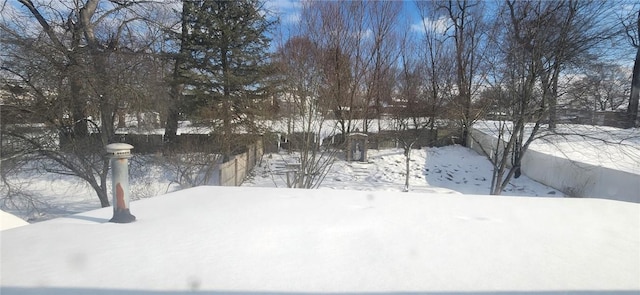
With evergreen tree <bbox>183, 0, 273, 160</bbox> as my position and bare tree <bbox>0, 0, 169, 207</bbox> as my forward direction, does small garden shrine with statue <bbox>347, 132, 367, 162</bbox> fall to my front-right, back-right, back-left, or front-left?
back-left

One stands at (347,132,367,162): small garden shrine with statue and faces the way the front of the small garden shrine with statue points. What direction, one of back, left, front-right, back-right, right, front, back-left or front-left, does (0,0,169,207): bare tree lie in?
front-right

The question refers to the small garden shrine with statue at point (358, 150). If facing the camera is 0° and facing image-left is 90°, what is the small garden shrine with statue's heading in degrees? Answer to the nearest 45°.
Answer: approximately 0°

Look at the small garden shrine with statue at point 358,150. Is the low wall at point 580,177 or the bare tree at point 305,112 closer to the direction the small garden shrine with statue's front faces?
the bare tree

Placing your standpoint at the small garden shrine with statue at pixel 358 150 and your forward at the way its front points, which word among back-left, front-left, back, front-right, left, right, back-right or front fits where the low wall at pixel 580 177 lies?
front-left

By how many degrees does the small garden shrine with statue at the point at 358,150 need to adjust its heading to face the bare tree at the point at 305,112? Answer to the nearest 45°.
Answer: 0° — it already faces it

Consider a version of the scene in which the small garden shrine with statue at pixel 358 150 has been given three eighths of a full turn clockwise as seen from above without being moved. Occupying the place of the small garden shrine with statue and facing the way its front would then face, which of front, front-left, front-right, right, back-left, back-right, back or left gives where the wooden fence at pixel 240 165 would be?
left
